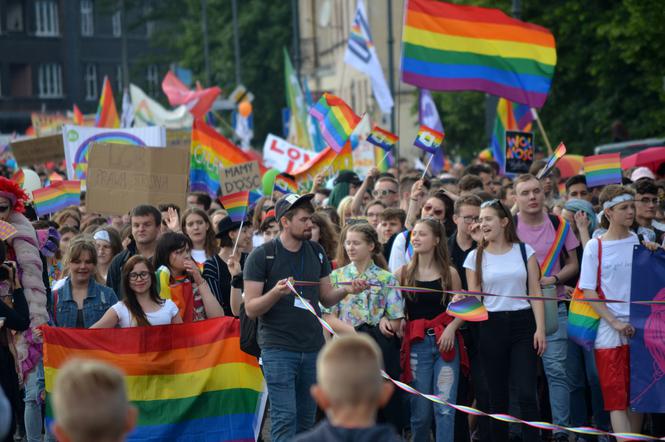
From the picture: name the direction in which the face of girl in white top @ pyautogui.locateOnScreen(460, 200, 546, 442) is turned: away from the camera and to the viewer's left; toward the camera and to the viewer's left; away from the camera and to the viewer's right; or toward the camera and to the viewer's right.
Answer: toward the camera and to the viewer's left

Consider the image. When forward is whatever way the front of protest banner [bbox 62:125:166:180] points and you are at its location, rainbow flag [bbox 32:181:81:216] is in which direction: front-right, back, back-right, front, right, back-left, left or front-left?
front

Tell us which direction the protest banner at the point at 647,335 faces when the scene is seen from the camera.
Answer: facing the viewer

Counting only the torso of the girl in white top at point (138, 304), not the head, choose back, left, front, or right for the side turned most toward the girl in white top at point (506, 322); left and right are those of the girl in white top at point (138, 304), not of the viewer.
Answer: left

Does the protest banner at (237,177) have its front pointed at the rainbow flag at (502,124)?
no

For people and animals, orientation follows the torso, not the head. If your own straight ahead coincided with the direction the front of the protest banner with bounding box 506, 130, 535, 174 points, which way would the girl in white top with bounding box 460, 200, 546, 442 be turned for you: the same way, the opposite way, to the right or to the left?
the same way

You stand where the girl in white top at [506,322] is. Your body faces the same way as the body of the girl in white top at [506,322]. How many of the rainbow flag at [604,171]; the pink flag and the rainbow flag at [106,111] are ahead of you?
0

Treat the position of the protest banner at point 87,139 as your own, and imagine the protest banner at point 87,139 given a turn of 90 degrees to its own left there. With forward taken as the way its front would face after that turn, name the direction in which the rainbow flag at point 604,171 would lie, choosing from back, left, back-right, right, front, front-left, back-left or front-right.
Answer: front-right

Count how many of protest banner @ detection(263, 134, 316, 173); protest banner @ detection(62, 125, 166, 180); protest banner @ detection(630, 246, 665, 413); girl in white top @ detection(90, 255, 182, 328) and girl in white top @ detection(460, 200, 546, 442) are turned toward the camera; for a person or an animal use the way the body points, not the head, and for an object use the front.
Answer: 5

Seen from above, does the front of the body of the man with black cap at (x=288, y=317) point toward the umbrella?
no

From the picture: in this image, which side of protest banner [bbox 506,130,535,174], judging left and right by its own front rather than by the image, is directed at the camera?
front

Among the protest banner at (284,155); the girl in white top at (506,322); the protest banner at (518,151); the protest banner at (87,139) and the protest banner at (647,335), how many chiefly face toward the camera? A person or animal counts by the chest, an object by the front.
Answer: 5

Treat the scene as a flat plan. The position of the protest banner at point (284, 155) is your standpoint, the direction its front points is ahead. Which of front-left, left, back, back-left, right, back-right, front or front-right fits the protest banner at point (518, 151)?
front-left

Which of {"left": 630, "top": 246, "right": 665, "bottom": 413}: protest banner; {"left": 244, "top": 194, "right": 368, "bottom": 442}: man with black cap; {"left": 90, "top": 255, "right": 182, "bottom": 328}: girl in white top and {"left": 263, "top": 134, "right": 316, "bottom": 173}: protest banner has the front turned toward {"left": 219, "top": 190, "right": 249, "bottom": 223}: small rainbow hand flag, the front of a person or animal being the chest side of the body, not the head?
{"left": 263, "top": 134, "right": 316, "bottom": 173}: protest banner

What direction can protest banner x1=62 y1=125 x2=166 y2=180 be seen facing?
toward the camera

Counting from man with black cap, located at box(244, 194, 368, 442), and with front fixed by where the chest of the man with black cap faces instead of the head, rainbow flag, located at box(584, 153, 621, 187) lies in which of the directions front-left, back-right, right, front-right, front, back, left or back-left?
left

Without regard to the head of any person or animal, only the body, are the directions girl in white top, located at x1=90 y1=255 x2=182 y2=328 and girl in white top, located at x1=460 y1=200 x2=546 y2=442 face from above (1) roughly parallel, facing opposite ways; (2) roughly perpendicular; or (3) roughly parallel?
roughly parallel

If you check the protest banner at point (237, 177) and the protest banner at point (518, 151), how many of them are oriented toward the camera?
2

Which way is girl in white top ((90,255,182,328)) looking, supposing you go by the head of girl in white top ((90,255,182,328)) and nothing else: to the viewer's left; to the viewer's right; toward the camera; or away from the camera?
toward the camera

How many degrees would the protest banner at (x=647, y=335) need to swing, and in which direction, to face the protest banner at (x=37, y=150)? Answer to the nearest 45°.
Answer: approximately 135° to its right

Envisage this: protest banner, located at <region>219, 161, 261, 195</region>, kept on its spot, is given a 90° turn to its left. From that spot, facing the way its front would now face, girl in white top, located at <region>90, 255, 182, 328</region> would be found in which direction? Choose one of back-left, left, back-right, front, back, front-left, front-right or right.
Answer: right

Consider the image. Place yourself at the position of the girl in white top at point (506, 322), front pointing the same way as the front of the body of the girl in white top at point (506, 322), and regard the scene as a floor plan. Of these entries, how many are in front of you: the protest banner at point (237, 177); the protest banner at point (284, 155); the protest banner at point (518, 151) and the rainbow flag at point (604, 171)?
0
